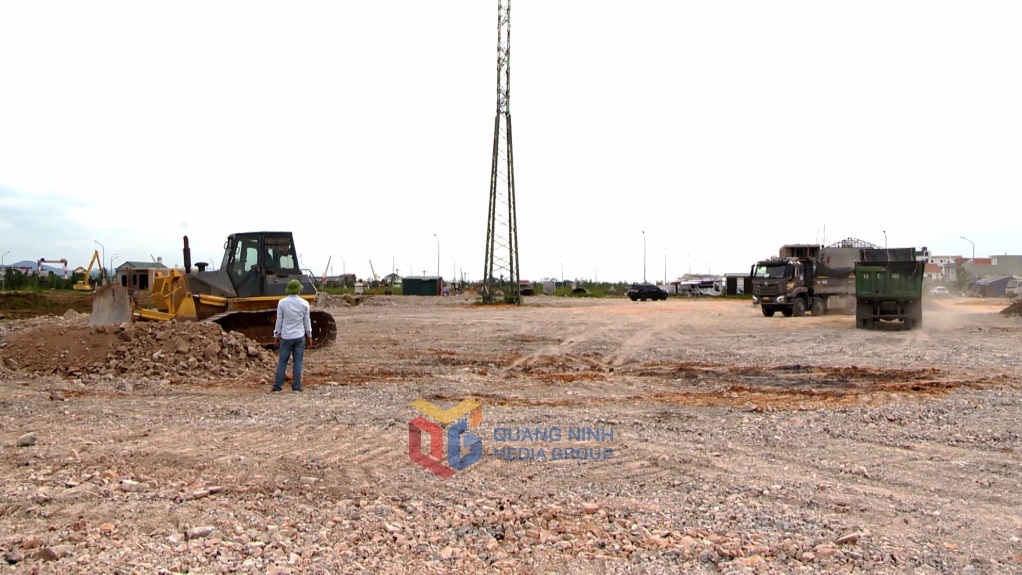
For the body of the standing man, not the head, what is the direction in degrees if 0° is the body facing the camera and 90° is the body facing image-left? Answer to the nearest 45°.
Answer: approximately 180°

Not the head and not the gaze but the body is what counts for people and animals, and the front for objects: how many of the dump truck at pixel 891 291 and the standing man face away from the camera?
2

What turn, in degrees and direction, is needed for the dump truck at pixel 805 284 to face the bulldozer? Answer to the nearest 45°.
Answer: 0° — it already faces it

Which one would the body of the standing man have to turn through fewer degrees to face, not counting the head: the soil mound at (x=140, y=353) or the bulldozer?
the bulldozer

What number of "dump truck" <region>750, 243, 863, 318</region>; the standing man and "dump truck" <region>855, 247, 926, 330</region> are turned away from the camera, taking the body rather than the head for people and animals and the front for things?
2

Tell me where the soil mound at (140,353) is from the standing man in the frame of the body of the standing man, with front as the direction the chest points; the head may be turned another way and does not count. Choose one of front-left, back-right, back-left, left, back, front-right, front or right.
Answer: front-left

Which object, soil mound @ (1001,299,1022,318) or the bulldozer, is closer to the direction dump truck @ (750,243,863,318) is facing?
the bulldozer

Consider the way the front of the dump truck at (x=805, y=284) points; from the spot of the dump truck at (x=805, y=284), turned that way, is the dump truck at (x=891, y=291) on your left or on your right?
on your left

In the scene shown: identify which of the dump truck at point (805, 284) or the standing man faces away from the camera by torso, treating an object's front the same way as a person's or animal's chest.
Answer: the standing man

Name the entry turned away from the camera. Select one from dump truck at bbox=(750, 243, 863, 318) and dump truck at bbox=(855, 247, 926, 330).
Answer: dump truck at bbox=(855, 247, 926, 330)

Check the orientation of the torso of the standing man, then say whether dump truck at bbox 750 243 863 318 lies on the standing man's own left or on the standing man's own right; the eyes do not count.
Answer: on the standing man's own right

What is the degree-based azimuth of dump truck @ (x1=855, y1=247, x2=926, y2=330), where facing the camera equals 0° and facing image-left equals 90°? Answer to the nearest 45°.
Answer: approximately 180°
